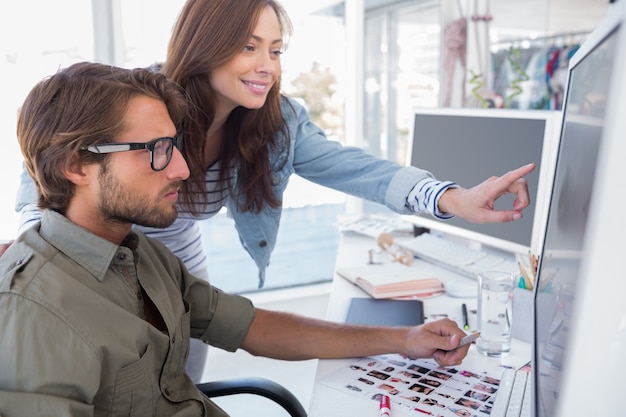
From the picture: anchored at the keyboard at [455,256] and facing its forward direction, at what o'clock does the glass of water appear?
The glass of water is roughly at 10 o'clock from the keyboard.

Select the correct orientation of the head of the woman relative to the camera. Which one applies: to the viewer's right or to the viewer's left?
to the viewer's right

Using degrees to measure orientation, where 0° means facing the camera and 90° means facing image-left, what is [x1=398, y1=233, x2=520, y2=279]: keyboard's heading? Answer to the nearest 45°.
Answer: approximately 45°
